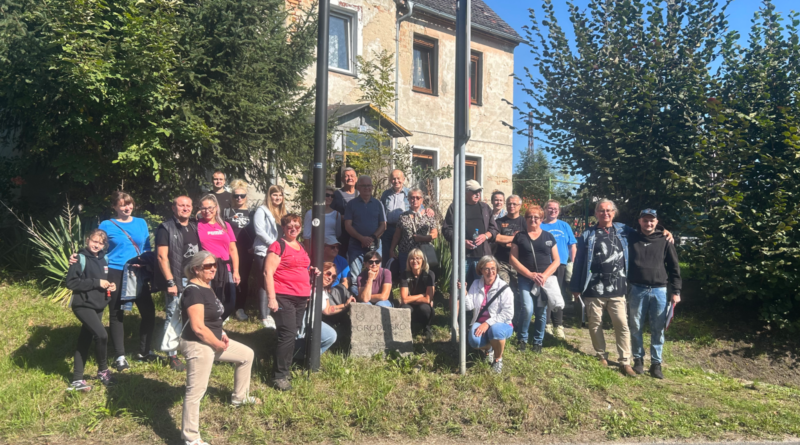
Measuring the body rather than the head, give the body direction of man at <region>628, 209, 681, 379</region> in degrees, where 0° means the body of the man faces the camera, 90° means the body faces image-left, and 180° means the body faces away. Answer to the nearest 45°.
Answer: approximately 0°

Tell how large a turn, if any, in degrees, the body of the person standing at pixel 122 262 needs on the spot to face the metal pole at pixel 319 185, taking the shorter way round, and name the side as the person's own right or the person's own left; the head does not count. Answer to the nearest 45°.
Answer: approximately 45° to the person's own left

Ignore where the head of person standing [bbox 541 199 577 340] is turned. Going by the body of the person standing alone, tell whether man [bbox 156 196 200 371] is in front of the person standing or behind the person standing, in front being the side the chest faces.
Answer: in front

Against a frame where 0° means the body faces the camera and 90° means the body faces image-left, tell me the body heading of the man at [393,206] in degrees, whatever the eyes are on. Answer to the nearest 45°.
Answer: approximately 0°
